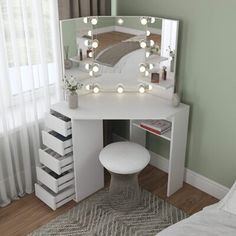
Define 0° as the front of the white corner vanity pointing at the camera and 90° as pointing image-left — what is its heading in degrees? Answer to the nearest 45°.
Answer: approximately 0°

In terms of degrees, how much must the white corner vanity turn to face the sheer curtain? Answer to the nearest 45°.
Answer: approximately 90° to its right

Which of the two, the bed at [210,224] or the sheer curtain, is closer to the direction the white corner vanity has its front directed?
the bed

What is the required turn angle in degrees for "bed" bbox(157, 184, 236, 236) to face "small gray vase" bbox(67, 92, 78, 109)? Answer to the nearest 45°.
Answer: approximately 90° to its right

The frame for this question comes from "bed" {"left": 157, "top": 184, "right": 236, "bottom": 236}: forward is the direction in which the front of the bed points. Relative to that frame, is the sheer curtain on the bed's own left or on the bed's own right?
on the bed's own right

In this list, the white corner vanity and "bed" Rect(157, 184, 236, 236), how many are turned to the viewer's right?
0

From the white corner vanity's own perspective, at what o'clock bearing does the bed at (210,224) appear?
The bed is roughly at 11 o'clock from the white corner vanity.

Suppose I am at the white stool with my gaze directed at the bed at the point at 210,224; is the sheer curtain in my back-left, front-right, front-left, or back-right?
back-right

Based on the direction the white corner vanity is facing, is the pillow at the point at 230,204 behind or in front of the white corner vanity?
in front

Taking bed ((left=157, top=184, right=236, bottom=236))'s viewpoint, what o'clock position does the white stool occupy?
The white stool is roughly at 3 o'clock from the bed.
